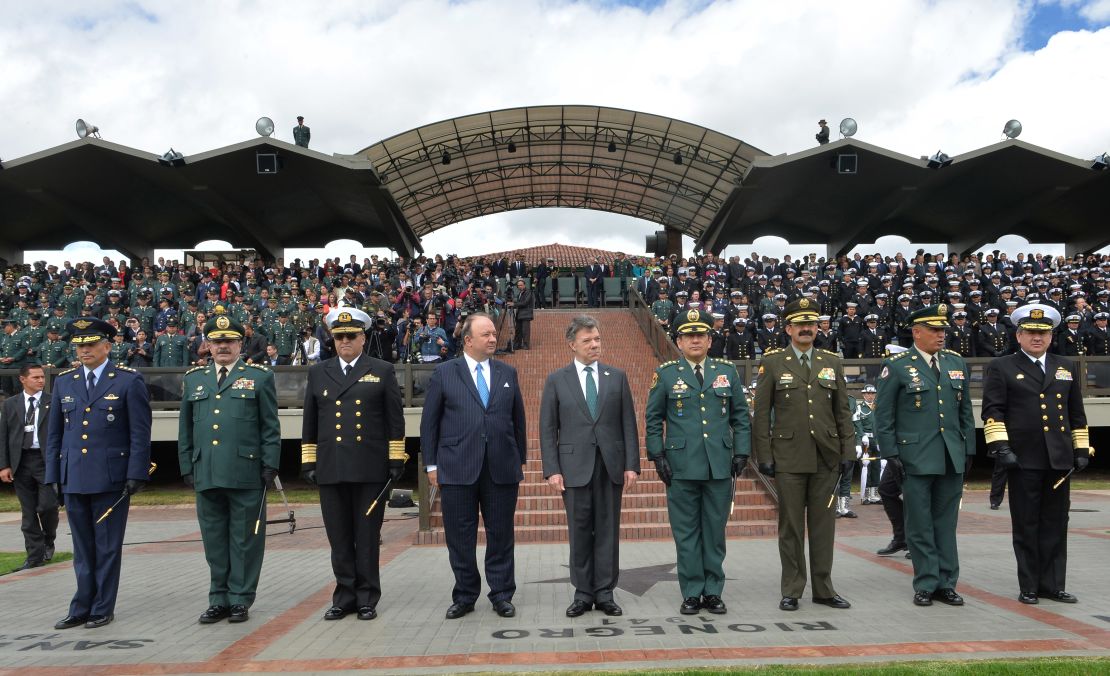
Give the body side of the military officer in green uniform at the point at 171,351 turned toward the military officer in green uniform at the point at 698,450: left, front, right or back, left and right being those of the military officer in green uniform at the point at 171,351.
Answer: front

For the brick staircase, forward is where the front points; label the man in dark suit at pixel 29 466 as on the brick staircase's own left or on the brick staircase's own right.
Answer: on the brick staircase's own right

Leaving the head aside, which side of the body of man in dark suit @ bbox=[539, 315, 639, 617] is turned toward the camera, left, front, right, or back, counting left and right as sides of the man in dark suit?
front

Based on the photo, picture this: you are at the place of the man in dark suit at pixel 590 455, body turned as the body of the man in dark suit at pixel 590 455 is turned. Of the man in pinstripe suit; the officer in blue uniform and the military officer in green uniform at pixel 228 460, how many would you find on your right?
3

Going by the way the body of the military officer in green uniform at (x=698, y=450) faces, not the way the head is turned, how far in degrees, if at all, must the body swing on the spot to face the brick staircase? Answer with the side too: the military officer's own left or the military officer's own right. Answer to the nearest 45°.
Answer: approximately 180°

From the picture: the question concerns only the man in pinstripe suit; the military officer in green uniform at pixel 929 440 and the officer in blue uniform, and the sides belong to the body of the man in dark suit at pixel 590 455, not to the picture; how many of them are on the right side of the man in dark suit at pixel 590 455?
2

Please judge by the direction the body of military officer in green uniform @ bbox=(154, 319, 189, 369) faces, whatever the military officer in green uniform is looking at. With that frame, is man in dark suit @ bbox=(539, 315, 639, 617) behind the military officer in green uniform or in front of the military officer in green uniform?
in front

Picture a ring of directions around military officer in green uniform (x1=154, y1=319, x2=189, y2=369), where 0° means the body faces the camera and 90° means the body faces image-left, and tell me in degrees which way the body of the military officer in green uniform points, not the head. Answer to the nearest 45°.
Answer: approximately 0°

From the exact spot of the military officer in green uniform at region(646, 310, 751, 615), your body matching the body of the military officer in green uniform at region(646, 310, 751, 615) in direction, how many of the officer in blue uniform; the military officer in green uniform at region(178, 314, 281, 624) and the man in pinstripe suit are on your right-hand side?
3

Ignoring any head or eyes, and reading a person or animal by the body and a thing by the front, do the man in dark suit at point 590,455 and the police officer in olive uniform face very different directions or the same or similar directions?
same or similar directions

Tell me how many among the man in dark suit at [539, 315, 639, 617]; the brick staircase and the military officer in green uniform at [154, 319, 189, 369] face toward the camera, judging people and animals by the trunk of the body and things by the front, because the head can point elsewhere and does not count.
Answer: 3

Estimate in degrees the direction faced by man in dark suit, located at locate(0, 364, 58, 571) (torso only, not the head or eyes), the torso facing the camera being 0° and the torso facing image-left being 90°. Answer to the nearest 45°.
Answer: approximately 315°

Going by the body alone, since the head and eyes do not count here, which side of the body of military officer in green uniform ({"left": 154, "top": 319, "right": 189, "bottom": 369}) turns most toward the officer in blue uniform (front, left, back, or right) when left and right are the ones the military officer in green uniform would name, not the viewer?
front

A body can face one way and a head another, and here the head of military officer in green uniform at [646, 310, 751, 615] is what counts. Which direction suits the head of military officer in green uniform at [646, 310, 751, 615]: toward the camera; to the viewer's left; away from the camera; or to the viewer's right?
toward the camera

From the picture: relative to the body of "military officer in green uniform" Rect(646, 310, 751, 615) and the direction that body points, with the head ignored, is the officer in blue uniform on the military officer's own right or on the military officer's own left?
on the military officer's own right

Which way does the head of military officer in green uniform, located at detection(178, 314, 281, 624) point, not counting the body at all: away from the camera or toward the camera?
toward the camera

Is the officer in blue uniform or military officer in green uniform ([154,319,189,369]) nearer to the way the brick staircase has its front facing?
the officer in blue uniform
